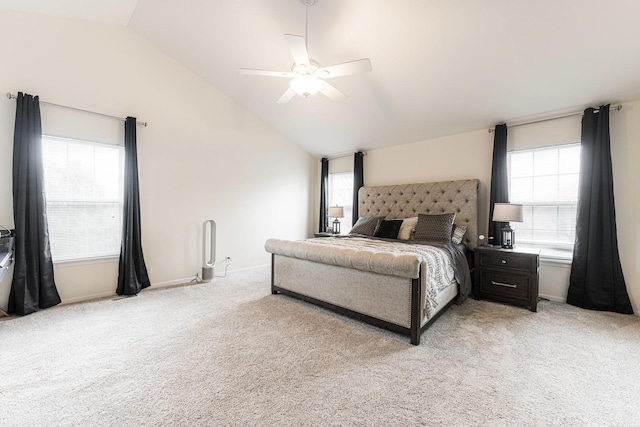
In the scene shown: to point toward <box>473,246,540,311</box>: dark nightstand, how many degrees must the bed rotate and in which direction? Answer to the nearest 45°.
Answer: approximately 135° to its left

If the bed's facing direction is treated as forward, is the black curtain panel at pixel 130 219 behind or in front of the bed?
in front

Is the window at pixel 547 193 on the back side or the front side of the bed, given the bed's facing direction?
on the back side

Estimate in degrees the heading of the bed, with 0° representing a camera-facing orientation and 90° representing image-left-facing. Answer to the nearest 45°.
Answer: approximately 45°

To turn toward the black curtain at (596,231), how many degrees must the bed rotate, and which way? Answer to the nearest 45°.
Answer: approximately 135° to its left

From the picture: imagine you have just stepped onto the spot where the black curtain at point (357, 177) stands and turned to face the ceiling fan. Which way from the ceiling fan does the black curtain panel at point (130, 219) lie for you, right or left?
right

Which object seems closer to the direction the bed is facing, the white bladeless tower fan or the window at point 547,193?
the white bladeless tower fan

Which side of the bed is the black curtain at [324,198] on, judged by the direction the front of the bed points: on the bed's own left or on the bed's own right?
on the bed's own right

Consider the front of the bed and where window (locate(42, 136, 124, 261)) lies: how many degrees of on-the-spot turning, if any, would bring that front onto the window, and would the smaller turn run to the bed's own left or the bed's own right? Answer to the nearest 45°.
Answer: approximately 45° to the bed's own right

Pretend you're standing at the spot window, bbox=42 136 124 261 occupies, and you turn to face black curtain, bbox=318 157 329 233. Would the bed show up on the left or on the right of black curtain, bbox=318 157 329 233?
right

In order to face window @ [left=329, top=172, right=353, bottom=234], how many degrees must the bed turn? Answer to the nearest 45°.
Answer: approximately 135° to its right

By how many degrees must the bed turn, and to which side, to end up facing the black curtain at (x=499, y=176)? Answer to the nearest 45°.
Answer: approximately 180°

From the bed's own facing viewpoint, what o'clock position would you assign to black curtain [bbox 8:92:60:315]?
The black curtain is roughly at 1 o'clock from the bed.
